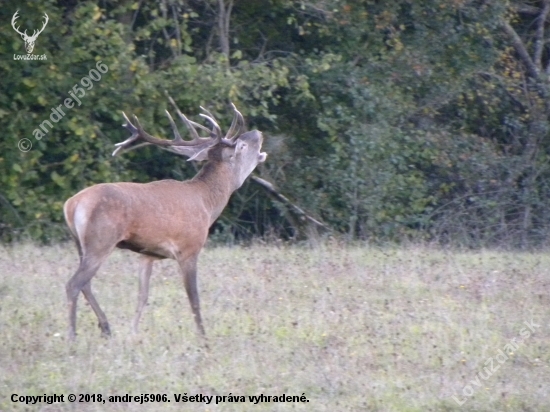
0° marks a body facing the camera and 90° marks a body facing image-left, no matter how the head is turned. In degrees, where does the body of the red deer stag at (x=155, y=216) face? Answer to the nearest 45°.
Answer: approximately 270°
